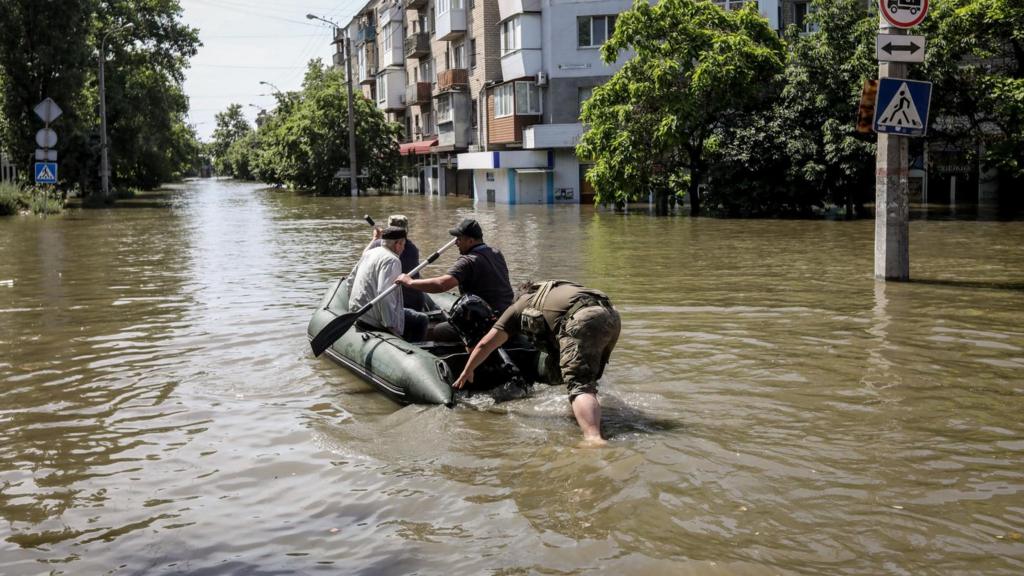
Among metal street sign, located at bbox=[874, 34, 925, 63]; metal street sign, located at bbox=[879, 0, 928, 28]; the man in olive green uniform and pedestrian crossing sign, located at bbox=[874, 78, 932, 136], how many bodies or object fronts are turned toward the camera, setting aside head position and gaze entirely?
3

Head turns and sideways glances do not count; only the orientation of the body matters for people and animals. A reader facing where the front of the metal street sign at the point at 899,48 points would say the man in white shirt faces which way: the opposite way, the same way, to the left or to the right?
the opposite way

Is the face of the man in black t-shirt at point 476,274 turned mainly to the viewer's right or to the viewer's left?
to the viewer's left

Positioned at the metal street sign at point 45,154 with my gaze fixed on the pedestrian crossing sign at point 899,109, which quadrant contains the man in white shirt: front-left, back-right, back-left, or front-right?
front-right

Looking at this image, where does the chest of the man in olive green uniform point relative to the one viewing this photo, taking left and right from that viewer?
facing away from the viewer and to the left of the viewer

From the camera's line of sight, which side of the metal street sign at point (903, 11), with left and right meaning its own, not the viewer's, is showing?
front

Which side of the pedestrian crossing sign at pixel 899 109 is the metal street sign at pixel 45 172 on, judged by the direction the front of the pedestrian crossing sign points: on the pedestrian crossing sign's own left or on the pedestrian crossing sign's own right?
on the pedestrian crossing sign's own right

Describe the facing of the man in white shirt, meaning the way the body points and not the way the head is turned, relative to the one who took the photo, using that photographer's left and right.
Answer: facing away from the viewer and to the right of the viewer

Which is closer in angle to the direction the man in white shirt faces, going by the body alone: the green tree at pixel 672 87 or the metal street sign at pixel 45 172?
the green tree

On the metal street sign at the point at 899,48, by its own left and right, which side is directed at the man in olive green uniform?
front

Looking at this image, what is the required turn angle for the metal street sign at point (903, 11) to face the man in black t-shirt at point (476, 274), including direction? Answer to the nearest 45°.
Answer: approximately 45° to its right

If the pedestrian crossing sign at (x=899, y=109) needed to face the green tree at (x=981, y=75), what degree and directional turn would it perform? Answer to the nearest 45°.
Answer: approximately 180°

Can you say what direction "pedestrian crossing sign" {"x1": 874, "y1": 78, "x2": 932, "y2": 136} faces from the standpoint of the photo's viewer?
facing the viewer

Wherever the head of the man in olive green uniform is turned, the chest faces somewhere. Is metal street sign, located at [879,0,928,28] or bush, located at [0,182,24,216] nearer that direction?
the bush
